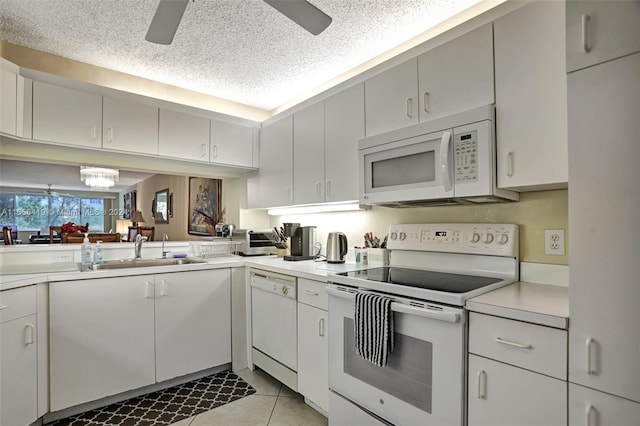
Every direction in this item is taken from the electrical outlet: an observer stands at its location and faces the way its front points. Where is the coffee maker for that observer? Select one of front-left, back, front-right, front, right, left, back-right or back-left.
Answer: right

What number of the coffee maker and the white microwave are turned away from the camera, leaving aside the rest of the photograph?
0

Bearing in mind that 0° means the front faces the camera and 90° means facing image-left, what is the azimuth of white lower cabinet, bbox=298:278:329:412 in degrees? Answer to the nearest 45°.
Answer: approximately 45°

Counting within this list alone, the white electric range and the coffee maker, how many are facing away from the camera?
0

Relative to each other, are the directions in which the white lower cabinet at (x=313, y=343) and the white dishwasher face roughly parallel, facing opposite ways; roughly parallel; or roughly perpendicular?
roughly parallel

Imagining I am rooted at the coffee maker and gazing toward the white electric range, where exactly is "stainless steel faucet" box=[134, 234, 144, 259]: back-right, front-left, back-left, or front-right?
back-right

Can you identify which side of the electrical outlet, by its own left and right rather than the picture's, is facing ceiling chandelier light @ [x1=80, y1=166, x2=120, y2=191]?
right

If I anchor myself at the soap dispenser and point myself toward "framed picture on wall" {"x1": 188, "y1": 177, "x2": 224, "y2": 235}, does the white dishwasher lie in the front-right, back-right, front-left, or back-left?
front-right

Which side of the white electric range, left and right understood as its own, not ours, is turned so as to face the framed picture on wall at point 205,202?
right

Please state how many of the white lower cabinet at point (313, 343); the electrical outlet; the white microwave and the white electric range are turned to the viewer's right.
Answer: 0

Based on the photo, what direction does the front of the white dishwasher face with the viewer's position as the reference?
facing the viewer and to the left of the viewer

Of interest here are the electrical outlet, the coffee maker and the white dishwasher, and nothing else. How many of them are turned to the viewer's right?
0

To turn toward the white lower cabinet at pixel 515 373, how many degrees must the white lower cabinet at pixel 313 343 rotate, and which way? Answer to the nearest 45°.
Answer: approximately 90° to its left

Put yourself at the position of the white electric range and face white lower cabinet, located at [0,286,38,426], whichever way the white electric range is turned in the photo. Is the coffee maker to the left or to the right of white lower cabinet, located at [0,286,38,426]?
right

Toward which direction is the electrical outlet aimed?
toward the camera
